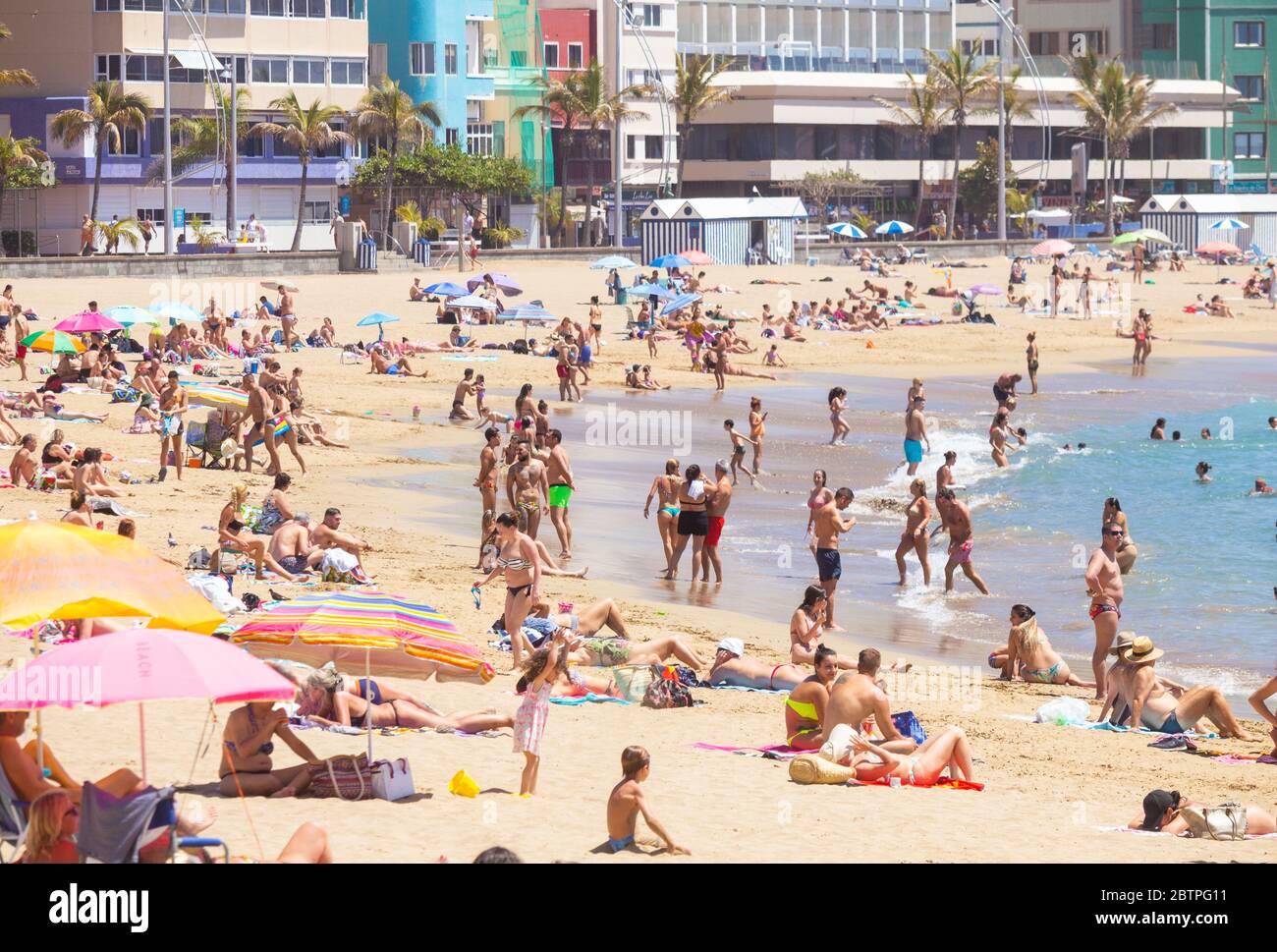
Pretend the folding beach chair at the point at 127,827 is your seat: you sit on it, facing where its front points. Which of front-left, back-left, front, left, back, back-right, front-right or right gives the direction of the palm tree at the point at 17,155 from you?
front-left

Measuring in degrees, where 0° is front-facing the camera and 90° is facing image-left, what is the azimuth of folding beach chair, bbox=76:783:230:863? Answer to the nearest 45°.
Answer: approximately 225°

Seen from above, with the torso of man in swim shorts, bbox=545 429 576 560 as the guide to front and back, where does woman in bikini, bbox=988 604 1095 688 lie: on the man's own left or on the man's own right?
on the man's own left

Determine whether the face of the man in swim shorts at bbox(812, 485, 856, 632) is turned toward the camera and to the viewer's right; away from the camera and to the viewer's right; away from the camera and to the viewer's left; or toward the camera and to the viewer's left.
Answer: toward the camera and to the viewer's right

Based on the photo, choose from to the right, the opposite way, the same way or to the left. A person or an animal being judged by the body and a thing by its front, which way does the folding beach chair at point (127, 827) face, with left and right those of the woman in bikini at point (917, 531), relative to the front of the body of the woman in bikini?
the opposite way
